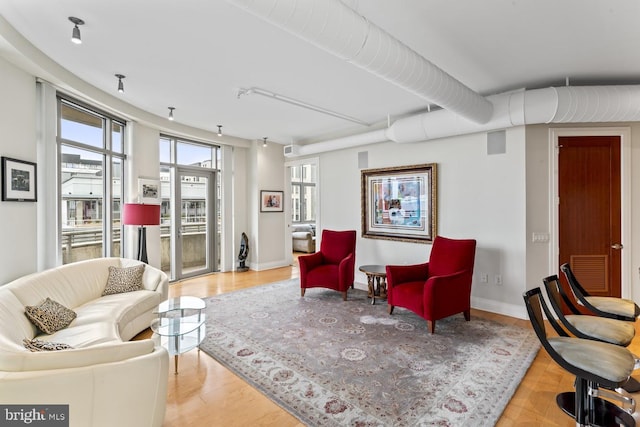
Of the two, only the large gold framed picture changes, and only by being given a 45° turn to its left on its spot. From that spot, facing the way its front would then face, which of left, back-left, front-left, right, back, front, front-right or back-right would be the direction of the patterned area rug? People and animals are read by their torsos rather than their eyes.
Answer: front

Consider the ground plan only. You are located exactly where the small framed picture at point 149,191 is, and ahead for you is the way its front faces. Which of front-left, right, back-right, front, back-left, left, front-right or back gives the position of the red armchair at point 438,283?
front

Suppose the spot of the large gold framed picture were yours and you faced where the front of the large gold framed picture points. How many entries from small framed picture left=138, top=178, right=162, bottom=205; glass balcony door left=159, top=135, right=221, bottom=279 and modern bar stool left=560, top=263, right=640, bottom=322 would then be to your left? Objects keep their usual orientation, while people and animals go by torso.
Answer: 1

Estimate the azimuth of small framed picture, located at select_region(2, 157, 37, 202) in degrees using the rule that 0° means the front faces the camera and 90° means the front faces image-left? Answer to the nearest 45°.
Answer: approximately 315°

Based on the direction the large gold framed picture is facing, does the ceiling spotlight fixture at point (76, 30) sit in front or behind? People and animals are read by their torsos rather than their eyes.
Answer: in front

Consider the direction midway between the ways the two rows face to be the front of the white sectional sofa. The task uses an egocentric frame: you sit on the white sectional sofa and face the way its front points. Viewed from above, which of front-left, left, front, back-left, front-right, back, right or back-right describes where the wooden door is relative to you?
front

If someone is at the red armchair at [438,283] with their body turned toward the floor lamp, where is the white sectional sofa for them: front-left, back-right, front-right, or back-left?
front-left

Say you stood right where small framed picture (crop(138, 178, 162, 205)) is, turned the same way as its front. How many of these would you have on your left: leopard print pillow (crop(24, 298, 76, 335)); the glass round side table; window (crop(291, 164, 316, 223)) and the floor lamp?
1

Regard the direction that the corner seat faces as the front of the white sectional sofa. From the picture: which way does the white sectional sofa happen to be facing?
to the viewer's right

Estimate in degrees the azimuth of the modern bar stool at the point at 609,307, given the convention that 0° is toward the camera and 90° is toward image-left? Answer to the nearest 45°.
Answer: approximately 270°

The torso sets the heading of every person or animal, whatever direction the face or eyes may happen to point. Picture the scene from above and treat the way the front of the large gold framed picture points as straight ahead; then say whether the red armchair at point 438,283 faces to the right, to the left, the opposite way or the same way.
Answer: the same way

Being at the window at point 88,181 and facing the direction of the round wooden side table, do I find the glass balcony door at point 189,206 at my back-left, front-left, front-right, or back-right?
front-left

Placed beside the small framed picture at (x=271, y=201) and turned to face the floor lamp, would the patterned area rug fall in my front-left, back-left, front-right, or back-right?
front-left

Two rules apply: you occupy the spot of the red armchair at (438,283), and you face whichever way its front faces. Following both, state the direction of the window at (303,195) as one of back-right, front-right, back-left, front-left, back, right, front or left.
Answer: right

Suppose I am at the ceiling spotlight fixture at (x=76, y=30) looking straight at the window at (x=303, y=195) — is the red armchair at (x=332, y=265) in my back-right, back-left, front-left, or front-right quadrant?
front-right

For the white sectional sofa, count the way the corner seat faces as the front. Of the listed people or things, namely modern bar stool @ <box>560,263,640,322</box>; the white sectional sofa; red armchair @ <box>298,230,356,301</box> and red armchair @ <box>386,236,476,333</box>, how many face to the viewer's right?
2
